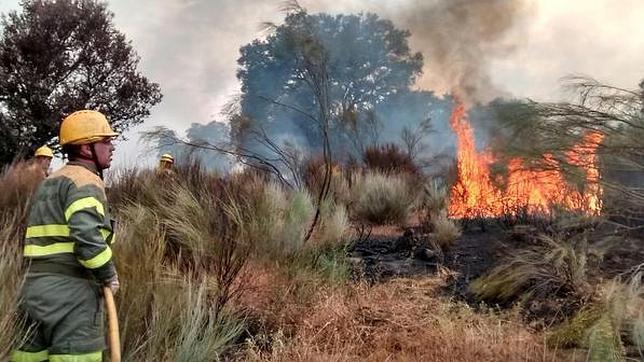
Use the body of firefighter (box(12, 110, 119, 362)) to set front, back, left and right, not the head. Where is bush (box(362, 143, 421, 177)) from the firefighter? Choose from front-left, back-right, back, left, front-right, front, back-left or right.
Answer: front

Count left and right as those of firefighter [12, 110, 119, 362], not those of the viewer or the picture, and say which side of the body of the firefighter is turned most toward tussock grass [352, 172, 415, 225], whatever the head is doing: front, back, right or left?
front

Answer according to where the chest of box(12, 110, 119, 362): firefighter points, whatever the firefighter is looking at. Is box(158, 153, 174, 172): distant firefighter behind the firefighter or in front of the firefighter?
in front

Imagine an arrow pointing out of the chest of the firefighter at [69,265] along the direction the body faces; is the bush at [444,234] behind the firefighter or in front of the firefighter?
in front

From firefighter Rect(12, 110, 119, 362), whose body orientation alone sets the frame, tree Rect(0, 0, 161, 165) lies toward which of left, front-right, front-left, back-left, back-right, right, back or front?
front-left

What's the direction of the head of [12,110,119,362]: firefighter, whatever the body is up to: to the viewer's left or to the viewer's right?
to the viewer's right

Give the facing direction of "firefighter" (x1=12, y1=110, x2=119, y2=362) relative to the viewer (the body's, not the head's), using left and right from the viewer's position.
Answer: facing away from the viewer and to the right of the viewer
